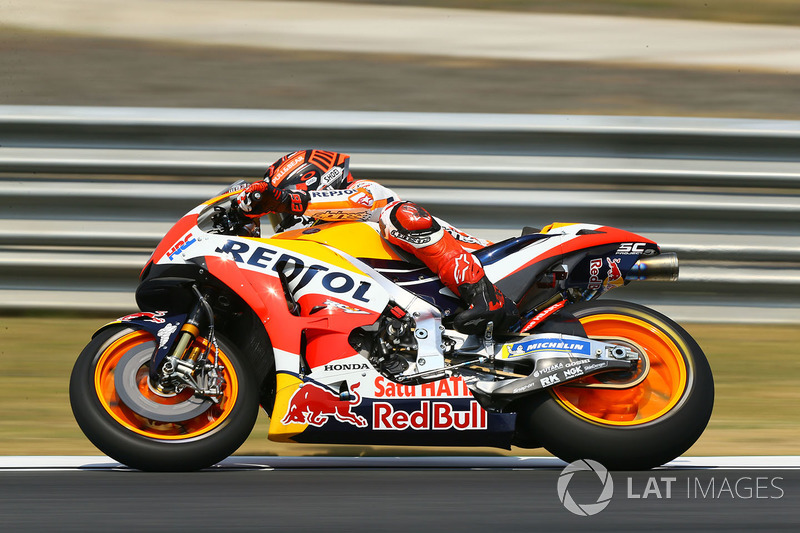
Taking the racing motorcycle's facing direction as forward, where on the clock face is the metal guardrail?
The metal guardrail is roughly at 3 o'clock from the racing motorcycle.

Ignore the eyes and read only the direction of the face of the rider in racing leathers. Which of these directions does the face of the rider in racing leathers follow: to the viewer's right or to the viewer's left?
to the viewer's left

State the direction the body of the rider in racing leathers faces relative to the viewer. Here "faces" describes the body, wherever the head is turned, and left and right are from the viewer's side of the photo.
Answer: facing to the left of the viewer

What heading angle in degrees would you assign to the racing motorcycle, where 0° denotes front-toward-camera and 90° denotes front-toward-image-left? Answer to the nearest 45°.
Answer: approximately 90°
